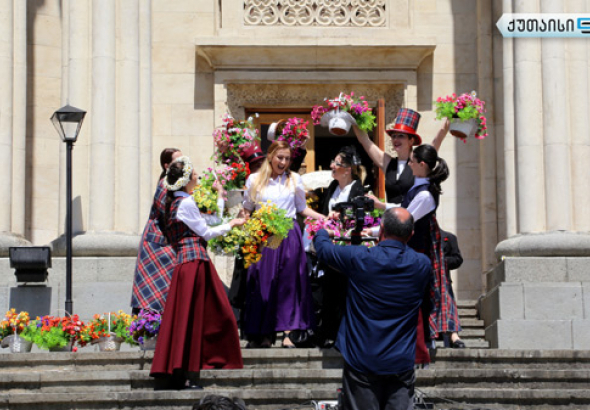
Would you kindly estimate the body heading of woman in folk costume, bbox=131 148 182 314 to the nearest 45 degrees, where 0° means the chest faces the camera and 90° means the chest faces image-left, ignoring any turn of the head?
approximately 270°

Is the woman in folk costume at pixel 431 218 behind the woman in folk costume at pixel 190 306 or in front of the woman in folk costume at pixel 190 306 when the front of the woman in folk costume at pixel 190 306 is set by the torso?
in front

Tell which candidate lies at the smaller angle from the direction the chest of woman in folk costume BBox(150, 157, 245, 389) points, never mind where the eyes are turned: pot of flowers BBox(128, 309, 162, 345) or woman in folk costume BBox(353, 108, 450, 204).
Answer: the woman in folk costume

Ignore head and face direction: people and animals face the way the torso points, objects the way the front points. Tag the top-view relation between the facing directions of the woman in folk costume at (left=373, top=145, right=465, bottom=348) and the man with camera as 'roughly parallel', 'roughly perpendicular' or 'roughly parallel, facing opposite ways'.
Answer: roughly perpendicular

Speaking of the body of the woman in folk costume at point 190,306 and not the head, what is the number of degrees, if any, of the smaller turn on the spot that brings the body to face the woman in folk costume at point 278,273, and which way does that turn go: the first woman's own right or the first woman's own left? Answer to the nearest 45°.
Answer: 0° — they already face them

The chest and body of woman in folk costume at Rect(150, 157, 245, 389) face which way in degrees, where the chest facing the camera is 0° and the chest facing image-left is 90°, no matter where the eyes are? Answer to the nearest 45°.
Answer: approximately 225°

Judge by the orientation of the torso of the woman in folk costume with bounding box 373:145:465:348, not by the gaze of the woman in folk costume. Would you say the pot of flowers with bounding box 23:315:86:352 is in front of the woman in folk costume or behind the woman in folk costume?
in front

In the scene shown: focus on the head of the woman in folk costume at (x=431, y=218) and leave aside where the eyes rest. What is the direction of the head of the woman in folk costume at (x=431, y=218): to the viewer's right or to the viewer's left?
to the viewer's left

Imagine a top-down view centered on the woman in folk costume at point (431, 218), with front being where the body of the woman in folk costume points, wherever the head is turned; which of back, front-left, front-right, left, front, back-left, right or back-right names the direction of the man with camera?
left

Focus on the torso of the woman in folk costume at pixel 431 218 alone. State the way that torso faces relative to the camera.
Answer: to the viewer's left

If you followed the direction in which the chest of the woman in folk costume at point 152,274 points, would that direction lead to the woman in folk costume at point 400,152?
yes

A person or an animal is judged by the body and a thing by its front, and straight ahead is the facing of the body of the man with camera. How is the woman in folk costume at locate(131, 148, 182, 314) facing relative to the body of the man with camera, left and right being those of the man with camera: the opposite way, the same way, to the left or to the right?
to the right

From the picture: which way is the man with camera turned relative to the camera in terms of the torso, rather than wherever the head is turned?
away from the camera

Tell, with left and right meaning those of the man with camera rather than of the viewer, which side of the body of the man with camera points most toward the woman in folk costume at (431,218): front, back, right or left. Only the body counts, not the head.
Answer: front
